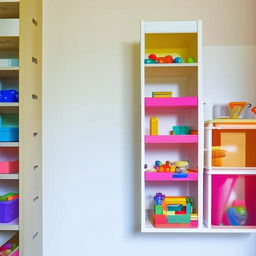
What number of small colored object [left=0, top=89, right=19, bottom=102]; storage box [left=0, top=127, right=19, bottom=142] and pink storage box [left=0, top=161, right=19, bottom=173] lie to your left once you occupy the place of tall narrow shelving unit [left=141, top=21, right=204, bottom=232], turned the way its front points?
0

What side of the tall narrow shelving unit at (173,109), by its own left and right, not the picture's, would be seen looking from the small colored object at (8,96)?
right

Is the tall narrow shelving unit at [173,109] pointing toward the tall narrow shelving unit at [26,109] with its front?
no

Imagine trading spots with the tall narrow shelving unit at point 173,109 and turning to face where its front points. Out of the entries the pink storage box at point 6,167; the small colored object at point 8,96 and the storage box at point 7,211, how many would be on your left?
0

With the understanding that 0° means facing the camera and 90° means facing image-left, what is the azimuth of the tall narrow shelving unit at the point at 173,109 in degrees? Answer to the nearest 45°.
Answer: approximately 0°

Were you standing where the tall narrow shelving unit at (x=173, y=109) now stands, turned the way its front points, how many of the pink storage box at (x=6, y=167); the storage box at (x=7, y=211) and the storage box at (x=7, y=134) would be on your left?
0

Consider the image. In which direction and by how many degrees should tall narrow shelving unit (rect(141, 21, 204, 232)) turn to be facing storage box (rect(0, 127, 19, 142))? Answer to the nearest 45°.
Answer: approximately 90° to its right

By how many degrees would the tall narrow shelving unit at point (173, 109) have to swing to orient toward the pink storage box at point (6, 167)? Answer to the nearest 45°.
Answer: approximately 90° to its right

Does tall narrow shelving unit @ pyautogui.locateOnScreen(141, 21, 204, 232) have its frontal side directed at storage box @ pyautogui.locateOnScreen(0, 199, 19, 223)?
no

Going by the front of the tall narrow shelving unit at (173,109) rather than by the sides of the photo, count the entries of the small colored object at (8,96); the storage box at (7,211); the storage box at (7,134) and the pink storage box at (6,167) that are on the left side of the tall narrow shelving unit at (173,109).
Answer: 0

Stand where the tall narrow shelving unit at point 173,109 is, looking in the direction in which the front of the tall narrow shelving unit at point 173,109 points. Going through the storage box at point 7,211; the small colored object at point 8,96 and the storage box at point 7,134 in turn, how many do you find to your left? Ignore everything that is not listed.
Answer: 0
